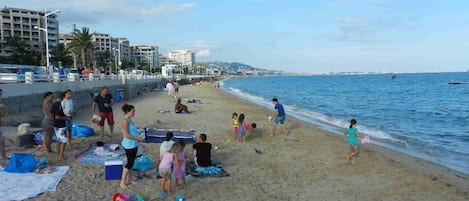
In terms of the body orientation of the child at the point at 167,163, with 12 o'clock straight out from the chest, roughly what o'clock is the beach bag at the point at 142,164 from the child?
The beach bag is roughly at 10 o'clock from the child.

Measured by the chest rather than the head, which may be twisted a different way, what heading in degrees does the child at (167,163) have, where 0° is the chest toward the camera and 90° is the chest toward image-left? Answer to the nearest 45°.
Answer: approximately 225°

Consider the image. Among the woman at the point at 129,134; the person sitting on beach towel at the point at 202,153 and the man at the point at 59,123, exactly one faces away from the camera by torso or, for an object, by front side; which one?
the person sitting on beach towel

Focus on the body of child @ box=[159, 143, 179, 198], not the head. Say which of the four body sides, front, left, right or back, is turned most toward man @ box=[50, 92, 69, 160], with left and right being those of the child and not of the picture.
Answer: left

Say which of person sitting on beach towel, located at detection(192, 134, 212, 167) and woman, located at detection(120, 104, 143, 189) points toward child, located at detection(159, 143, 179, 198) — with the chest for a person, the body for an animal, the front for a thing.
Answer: the woman

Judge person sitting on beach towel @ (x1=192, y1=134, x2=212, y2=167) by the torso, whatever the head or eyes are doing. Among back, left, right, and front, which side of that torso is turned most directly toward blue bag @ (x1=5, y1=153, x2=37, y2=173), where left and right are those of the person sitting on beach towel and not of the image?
left

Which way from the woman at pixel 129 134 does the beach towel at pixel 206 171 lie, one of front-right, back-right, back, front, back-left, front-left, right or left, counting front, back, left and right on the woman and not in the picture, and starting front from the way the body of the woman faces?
front-left

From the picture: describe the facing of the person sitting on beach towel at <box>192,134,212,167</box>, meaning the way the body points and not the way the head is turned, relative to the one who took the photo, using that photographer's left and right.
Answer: facing away from the viewer
